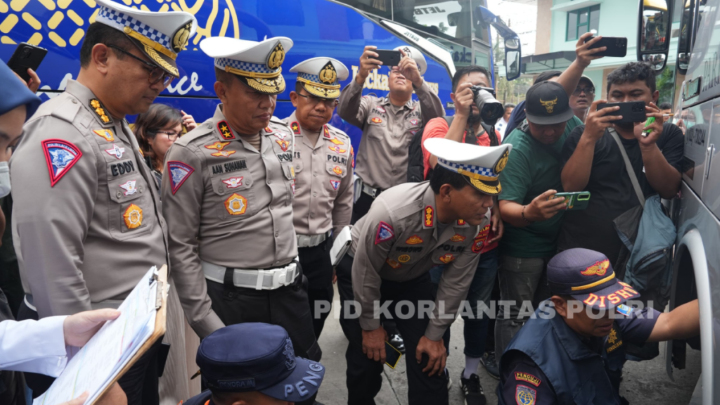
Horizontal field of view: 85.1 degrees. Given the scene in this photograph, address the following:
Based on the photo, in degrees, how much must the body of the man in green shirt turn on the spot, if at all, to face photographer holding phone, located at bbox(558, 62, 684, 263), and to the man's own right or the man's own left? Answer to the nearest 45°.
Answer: approximately 45° to the man's own left

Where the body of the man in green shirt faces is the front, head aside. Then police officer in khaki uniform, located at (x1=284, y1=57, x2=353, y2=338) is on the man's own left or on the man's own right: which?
on the man's own right

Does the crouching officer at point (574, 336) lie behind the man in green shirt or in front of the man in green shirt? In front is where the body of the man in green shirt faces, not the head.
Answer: in front

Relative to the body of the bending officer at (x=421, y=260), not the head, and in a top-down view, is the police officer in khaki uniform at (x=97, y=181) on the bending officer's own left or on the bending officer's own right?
on the bending officer's own right

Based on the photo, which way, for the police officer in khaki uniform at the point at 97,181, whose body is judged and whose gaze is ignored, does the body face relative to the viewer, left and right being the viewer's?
facing the viewer and to the right of the viewer

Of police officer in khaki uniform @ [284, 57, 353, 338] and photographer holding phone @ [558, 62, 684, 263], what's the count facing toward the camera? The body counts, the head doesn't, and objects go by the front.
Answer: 2

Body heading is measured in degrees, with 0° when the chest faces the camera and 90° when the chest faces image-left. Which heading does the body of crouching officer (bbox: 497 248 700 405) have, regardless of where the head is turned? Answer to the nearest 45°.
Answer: approximately 315°

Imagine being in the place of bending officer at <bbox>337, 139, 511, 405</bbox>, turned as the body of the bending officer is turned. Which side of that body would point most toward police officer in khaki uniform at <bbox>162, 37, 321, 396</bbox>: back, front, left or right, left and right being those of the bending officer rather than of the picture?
right
